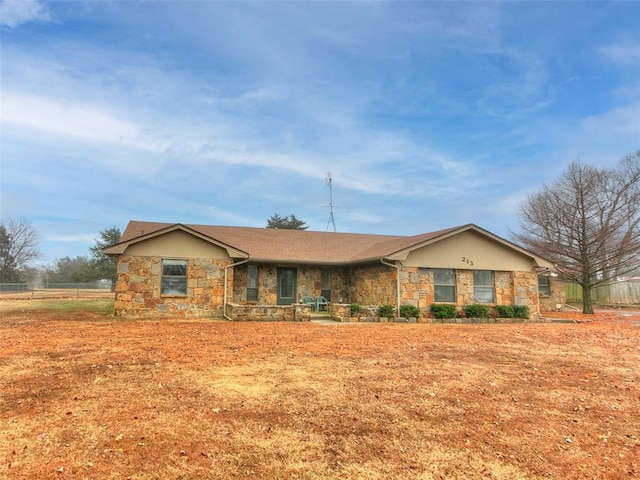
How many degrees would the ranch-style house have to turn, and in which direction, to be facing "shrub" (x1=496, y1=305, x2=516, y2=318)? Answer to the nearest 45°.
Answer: approximately 90° to its left

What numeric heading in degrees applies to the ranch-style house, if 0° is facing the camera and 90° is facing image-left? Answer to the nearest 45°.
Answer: approximately 0°

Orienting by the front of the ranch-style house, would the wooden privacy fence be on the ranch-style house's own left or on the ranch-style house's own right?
on the ranch-style house's own left

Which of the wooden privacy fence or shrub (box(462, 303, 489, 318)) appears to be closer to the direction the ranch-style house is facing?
the shrub

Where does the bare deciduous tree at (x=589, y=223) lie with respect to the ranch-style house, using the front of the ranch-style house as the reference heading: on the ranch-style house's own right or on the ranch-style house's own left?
on the ranch-style house's own left

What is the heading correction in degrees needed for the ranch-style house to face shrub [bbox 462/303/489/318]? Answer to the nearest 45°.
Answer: approximately 90° to its left
